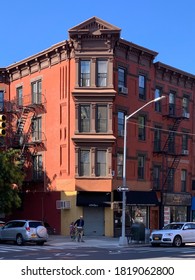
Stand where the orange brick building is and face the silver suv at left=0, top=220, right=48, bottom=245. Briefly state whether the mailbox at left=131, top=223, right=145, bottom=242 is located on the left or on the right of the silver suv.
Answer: left

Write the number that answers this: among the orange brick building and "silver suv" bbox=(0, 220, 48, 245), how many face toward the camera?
1

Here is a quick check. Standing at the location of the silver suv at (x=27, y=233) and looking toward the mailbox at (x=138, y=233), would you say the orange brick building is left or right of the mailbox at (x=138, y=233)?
left
